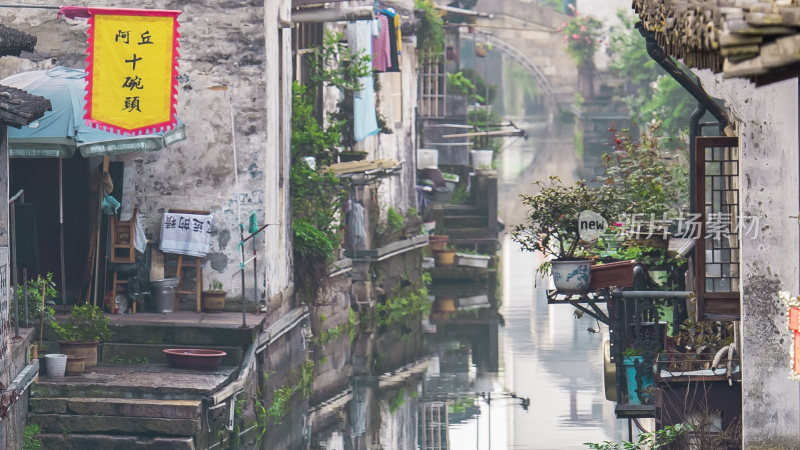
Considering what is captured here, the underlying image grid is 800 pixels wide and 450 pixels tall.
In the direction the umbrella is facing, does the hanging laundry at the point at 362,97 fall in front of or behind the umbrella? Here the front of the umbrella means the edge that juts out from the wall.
behind

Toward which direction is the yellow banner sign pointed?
toward the camera

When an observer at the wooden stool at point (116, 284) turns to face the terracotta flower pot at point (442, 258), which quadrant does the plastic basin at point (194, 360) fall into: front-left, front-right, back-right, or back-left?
back-right

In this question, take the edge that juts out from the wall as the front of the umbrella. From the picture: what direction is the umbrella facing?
toward the camera

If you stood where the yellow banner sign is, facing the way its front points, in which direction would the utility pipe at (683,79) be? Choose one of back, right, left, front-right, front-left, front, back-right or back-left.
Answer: front-left
